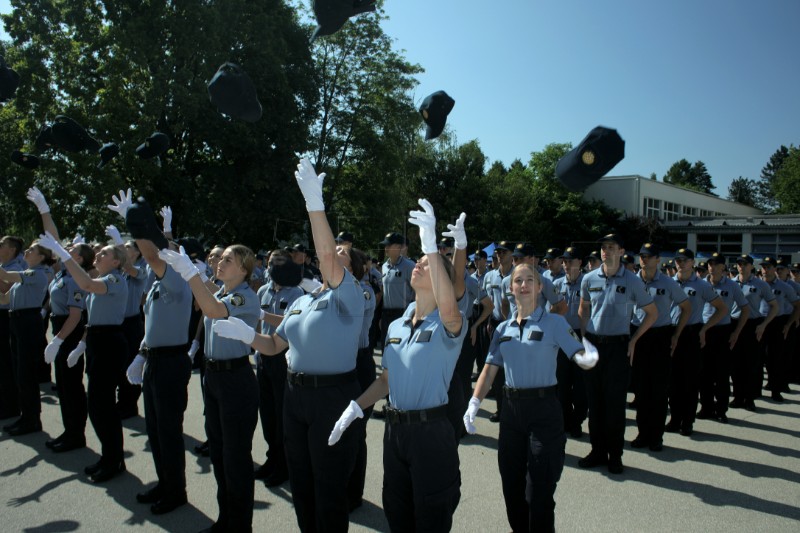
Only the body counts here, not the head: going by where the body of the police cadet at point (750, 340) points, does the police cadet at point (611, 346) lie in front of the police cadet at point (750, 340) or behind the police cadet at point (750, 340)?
in front

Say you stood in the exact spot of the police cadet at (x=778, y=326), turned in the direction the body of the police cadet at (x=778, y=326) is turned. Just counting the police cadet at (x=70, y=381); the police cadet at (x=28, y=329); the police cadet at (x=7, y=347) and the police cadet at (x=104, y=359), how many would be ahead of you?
4

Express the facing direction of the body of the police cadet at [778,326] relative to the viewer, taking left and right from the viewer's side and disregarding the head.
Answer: facing the viewer and to the left of the viewer

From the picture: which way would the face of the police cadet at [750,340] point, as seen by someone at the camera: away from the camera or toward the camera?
toward the camera

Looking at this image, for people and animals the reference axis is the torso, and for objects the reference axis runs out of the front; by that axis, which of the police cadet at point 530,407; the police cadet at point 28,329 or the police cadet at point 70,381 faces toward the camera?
the police cadet at point 530,407

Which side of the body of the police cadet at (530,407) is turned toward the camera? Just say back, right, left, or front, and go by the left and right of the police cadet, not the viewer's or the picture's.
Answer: front

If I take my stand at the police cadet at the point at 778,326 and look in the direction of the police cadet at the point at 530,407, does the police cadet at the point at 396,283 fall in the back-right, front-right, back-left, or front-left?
front-right

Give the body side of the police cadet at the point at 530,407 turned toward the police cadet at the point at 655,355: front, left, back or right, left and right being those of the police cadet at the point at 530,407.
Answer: back

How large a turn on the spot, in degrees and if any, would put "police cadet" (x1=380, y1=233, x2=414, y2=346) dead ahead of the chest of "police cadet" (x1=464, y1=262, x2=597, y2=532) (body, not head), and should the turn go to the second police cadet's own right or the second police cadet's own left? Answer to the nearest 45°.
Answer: approximately 135° to the second police cadet's own right

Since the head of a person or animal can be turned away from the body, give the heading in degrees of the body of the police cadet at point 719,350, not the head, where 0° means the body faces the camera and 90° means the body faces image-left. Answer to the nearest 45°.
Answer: approximately 45°

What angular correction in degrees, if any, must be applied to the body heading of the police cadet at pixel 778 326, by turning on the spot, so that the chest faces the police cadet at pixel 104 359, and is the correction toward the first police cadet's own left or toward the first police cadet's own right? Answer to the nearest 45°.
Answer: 0° — they already face them

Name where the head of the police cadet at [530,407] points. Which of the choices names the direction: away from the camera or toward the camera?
toward the camera

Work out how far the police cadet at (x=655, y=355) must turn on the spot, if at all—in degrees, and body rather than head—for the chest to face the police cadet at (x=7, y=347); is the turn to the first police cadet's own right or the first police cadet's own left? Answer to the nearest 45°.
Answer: approximately 45° to the first police cadet's own right

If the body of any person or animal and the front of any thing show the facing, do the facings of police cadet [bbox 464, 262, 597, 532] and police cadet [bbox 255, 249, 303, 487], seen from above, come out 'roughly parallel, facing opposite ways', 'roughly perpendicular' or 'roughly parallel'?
roughly parallel

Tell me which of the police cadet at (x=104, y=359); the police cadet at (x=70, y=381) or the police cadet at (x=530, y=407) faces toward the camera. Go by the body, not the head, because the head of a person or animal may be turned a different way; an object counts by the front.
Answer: the police cadet at (x=530, y=407)

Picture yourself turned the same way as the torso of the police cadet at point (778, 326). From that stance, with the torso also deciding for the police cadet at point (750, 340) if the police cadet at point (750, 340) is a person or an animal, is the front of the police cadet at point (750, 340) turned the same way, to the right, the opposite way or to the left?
the same way

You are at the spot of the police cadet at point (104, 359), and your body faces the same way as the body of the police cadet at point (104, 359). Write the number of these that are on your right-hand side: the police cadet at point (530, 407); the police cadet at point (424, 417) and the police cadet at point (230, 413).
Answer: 0
